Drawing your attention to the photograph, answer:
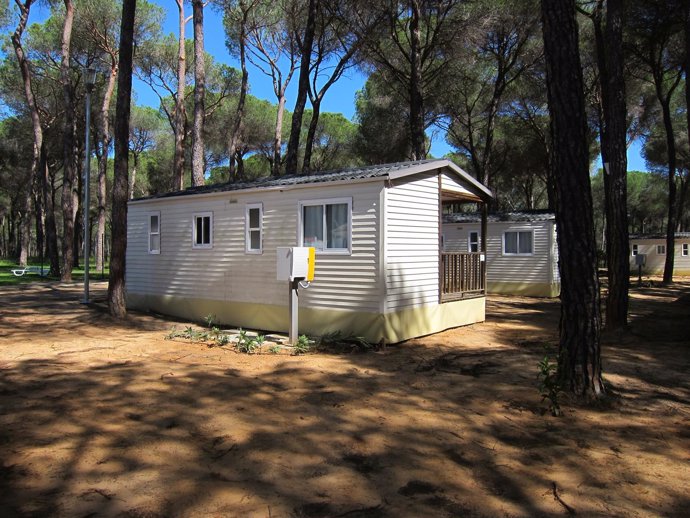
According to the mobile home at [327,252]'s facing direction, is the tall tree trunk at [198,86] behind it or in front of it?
behind

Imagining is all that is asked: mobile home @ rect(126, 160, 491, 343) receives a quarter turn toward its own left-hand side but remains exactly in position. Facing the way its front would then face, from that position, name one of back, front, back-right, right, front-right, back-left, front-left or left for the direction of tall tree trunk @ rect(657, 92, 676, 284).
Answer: front

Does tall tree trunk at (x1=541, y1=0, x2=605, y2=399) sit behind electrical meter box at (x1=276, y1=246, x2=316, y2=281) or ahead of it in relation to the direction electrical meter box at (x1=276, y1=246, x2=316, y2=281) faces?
ahead

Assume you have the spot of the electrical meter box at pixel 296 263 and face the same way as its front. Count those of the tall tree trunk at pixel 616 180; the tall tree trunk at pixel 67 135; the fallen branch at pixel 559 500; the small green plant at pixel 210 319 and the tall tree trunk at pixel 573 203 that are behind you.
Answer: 2

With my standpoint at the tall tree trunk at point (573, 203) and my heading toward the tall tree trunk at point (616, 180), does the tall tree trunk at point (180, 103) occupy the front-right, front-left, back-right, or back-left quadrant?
front-left

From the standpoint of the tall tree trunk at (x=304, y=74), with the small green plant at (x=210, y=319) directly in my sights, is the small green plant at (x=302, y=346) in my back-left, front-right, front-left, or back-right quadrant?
front-left

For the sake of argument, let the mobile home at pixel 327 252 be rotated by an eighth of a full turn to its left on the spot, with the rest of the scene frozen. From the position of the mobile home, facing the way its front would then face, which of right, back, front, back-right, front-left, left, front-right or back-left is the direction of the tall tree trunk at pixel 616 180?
front
